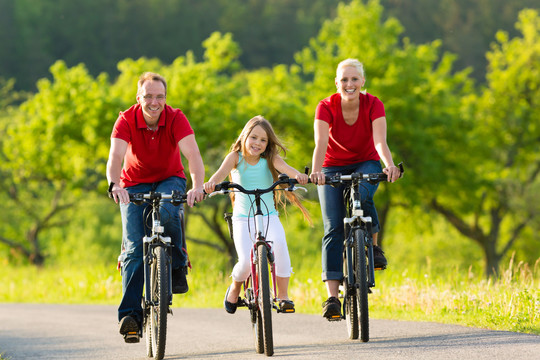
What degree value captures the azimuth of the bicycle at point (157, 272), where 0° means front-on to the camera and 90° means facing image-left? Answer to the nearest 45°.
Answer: approximately 0°

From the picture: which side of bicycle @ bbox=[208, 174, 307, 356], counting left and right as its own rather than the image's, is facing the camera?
front

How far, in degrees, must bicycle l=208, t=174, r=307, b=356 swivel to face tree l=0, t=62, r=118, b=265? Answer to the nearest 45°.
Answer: approximately 180°

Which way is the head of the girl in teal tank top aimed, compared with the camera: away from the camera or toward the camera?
toward the camera

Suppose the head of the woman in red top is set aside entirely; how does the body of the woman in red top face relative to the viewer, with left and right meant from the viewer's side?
facing the viewer

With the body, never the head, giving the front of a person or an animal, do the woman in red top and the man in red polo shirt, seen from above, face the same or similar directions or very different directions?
same or similar directions

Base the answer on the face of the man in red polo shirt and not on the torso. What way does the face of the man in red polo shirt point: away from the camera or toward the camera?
toward the camera

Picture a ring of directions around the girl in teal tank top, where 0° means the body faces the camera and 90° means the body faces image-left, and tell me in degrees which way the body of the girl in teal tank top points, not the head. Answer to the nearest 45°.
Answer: approximately 0°

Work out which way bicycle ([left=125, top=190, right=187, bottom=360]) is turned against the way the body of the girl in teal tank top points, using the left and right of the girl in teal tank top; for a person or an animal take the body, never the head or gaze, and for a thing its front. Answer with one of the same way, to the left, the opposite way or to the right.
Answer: the same way

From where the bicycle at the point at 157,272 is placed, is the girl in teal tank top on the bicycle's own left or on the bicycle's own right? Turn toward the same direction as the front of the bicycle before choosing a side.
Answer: on the bicycle's own left

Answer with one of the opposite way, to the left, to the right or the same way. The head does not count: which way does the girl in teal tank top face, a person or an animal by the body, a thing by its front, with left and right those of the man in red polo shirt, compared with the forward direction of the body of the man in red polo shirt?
the same way

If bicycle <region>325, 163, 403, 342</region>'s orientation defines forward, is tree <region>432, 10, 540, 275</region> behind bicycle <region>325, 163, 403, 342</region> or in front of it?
behind

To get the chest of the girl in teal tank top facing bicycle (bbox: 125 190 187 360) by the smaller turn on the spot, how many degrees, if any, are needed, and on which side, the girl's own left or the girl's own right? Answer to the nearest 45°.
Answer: approximately 45° to the girl's own right

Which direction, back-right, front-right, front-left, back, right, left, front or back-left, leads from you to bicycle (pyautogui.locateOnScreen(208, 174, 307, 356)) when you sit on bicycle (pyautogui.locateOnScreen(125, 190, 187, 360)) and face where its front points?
left

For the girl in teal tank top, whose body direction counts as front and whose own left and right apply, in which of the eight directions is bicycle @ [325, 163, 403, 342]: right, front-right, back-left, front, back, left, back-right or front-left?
left

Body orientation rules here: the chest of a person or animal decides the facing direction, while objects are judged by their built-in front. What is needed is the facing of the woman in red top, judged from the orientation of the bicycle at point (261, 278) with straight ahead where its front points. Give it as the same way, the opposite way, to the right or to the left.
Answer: the same way

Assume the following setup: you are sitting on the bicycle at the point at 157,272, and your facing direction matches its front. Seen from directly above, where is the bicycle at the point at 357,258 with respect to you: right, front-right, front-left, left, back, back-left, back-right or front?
left

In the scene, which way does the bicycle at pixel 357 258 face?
toward the camera

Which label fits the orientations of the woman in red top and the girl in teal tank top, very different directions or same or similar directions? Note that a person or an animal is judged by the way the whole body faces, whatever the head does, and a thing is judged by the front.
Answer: same or similar directions
